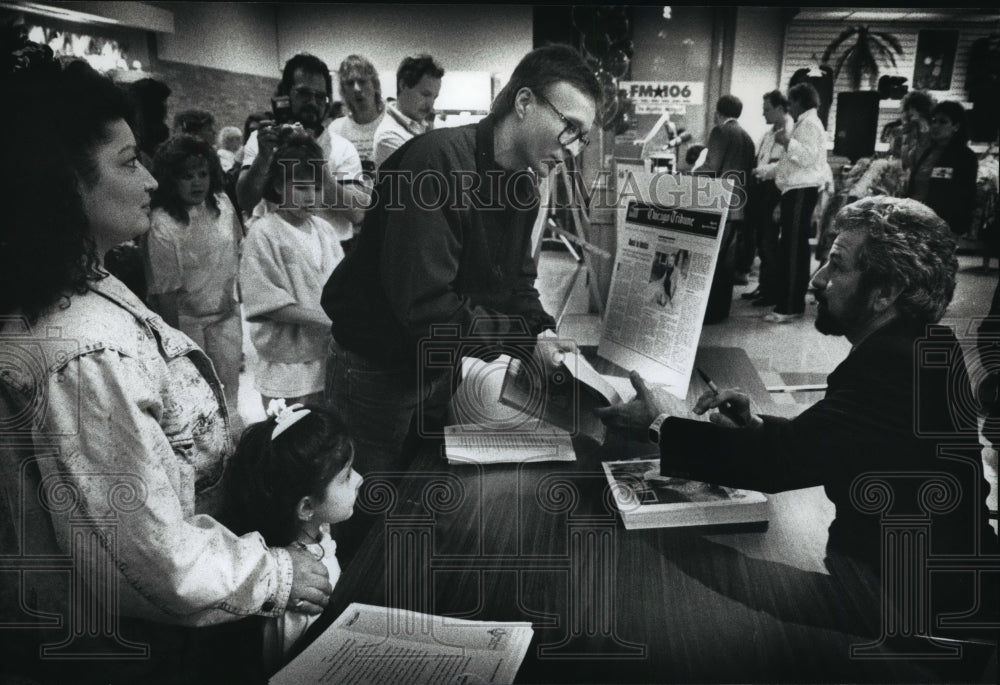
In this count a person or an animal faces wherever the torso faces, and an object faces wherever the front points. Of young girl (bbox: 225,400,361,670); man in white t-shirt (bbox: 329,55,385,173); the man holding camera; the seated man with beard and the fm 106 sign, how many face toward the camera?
3

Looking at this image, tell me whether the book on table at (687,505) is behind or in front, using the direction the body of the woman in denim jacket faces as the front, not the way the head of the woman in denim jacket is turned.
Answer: in front

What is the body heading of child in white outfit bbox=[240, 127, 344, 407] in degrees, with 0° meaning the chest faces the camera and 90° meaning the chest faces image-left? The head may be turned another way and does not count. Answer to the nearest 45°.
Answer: approximately 315°

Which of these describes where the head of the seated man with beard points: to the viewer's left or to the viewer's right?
to the viewer's left

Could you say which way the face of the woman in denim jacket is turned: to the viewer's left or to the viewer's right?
to the viewer's right

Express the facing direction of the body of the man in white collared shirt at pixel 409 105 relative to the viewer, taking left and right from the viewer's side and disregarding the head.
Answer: facing the viewer and to the right of the viewer

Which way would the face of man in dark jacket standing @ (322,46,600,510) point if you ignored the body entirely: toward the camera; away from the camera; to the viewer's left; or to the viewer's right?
to the viewer's right

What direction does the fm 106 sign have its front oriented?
toward the camera

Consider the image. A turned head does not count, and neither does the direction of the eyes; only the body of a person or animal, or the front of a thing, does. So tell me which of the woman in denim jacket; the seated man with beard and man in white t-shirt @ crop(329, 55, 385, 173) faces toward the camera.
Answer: the man in white t-shirt
